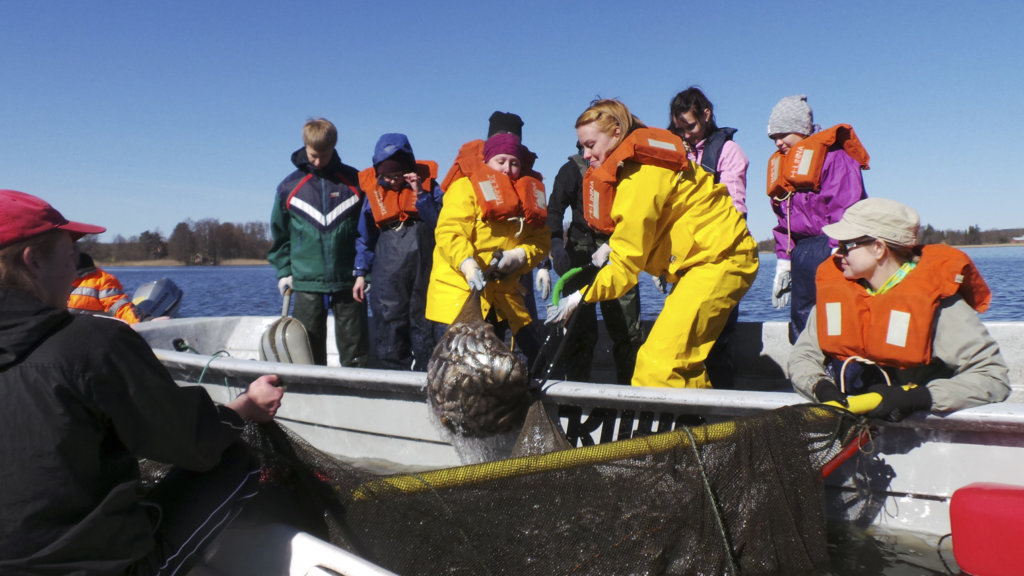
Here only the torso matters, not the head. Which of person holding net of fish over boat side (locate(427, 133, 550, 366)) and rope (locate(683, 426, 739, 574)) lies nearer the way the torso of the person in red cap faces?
the person holding net of fish over boat side

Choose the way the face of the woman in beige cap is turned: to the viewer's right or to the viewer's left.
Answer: to the viewer's left

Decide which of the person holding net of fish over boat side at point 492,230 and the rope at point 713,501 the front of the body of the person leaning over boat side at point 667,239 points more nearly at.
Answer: the person holding net of fish over boat side

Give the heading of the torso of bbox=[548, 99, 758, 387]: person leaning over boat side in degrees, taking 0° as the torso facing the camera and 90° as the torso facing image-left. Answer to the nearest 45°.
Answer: approximately 90°

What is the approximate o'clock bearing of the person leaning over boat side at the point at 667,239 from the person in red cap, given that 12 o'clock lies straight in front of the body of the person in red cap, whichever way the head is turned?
The person leaning over boat side is roughly at 1 o'clock from the person in red cap.
